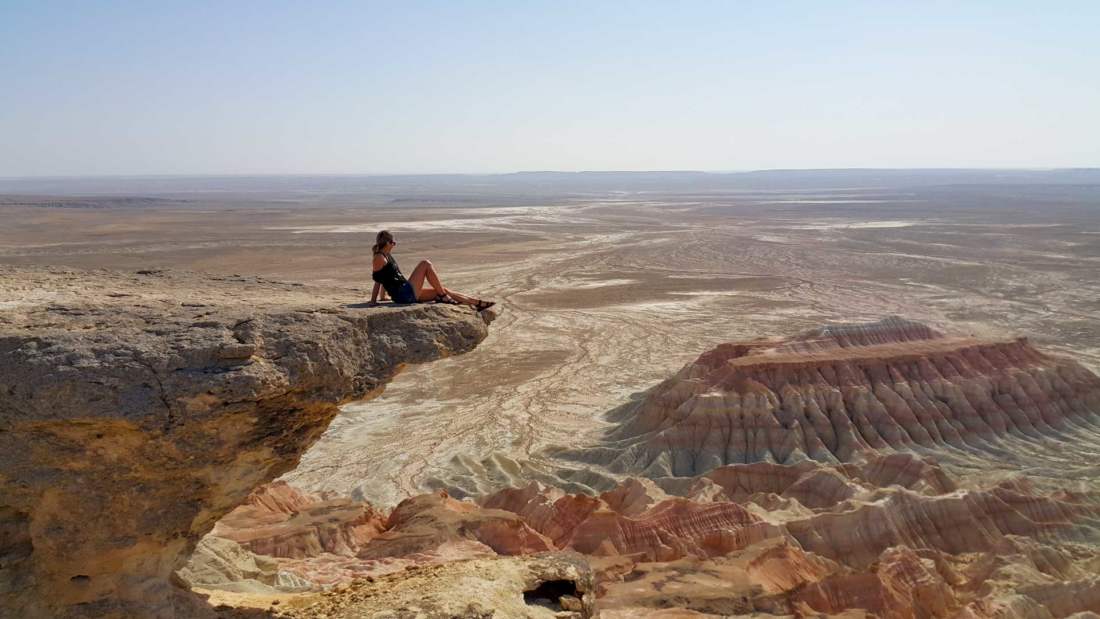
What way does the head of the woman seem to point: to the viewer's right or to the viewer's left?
to the viewer's right

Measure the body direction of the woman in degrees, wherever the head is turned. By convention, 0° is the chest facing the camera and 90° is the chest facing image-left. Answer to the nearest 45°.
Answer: approximately 270°

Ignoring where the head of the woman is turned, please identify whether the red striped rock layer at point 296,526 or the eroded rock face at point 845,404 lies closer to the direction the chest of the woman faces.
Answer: the eroded rock face

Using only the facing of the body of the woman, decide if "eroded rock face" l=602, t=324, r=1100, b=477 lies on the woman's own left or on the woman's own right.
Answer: on the woman's own left
